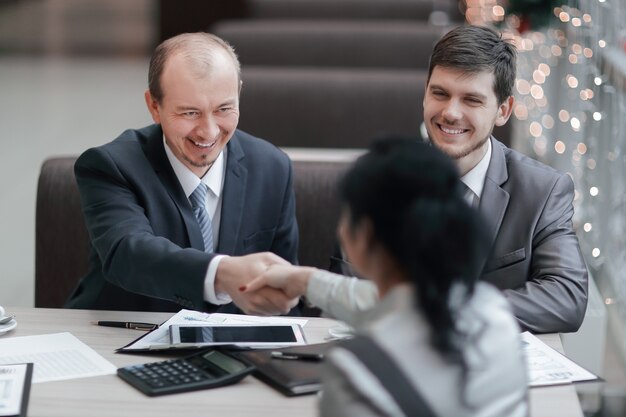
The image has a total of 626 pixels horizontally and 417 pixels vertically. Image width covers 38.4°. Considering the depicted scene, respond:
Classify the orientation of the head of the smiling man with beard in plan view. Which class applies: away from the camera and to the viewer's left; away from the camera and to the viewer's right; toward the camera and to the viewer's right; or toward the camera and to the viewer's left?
toward the camera and to the viewer's left

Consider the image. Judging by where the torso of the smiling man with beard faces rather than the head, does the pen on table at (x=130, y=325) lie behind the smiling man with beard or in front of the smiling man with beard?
in front

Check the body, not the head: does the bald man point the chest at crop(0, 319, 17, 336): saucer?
no

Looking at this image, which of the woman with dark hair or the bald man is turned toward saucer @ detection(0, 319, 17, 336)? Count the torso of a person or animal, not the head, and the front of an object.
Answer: the woman with dark hair

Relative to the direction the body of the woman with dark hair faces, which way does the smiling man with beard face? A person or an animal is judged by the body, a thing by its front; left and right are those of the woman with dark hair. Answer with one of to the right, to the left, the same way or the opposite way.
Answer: to the left

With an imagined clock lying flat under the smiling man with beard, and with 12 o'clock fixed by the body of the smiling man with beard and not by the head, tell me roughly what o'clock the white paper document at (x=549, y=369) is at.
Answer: The white paper document is roughly at 10 o'clock from the smiling man with beard.

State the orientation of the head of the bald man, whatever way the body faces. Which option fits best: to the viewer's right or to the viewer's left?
to the viewer's right

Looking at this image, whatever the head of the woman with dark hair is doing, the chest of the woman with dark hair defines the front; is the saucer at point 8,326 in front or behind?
in front

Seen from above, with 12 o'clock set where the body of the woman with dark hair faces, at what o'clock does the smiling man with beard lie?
The smiling man with beard is roughly at 2 o'clock from the woman with dark hair.

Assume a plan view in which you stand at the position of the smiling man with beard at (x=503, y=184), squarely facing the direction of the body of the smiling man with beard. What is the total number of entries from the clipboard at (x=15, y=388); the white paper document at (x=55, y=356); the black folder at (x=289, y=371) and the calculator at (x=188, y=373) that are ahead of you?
4

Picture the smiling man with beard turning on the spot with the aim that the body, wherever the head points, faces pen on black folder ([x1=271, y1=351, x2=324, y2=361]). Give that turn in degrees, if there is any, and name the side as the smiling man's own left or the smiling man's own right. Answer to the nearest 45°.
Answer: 0° — they already face it

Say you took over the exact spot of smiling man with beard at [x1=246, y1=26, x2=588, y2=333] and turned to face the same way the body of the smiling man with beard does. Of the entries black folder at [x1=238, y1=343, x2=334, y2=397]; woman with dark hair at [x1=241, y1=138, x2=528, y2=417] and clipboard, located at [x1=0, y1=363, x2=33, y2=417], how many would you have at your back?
0

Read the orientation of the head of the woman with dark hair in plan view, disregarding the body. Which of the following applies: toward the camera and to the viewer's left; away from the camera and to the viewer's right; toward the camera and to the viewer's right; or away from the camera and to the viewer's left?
away from the camera and to the viewer's left

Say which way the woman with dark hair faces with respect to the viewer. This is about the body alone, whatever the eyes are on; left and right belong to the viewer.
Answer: facing away from the viewer and to the left of the viewer

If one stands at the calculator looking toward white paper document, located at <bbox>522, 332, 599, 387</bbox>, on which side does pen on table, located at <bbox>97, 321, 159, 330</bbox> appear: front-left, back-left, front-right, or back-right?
back-left

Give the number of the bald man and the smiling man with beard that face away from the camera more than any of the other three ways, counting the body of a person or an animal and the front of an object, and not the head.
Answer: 0

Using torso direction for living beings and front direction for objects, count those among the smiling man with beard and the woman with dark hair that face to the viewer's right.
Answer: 0

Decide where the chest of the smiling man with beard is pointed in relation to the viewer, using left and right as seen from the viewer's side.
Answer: facing the viewer and to the left of the viewer

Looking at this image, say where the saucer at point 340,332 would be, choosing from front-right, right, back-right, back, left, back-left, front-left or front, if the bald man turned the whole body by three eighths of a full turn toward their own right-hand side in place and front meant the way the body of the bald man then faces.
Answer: back-left

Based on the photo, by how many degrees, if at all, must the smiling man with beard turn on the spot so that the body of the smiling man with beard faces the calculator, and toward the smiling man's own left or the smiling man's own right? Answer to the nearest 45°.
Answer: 0° — they already face it
